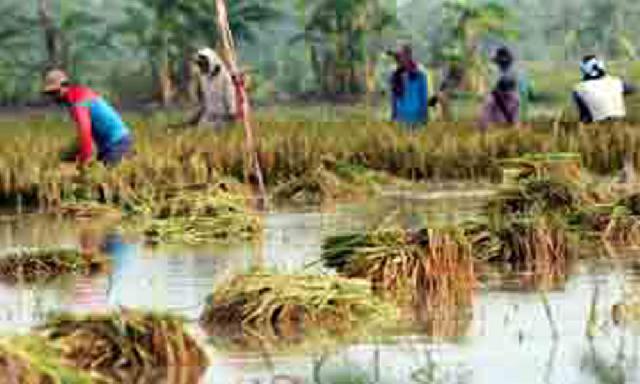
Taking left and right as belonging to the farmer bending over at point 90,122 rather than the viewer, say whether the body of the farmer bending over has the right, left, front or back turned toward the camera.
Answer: left

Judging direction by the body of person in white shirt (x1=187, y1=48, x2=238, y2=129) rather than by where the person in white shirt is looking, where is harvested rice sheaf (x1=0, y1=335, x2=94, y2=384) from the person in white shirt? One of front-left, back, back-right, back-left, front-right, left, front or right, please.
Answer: front-left

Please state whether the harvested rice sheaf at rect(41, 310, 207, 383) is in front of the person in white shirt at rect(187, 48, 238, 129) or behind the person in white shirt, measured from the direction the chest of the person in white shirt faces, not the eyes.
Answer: in front

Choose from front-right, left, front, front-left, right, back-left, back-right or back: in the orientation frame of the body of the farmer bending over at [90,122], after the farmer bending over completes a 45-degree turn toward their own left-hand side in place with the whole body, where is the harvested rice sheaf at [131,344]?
front-left

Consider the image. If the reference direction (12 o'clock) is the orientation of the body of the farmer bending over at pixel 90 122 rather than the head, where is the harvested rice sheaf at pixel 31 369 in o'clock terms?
The harvested rice sheaf is roughly at 9 o'clock from the farmer bending over.

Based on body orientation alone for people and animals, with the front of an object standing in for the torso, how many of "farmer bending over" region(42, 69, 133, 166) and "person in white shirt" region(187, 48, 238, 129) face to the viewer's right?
0

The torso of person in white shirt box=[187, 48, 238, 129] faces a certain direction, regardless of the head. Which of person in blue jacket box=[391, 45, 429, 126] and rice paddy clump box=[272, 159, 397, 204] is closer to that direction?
the rice paddy clump

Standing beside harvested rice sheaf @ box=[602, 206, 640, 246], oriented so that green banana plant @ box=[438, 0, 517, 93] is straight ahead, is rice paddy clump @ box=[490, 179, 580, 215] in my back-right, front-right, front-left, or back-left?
front-left

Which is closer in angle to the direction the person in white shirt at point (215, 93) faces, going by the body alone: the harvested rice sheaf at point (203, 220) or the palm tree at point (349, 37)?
the harvested rice sheaf

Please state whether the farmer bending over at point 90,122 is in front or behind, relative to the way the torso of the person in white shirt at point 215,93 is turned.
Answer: in front

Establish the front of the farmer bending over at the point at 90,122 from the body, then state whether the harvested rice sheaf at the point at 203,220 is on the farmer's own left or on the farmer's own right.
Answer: on the farmer's own left

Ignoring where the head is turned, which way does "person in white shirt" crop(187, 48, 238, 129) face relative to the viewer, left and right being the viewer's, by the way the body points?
facing the viewer and to the left of the viewer

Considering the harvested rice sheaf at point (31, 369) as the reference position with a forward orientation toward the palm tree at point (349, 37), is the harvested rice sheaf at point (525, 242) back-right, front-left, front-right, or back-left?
front-right
